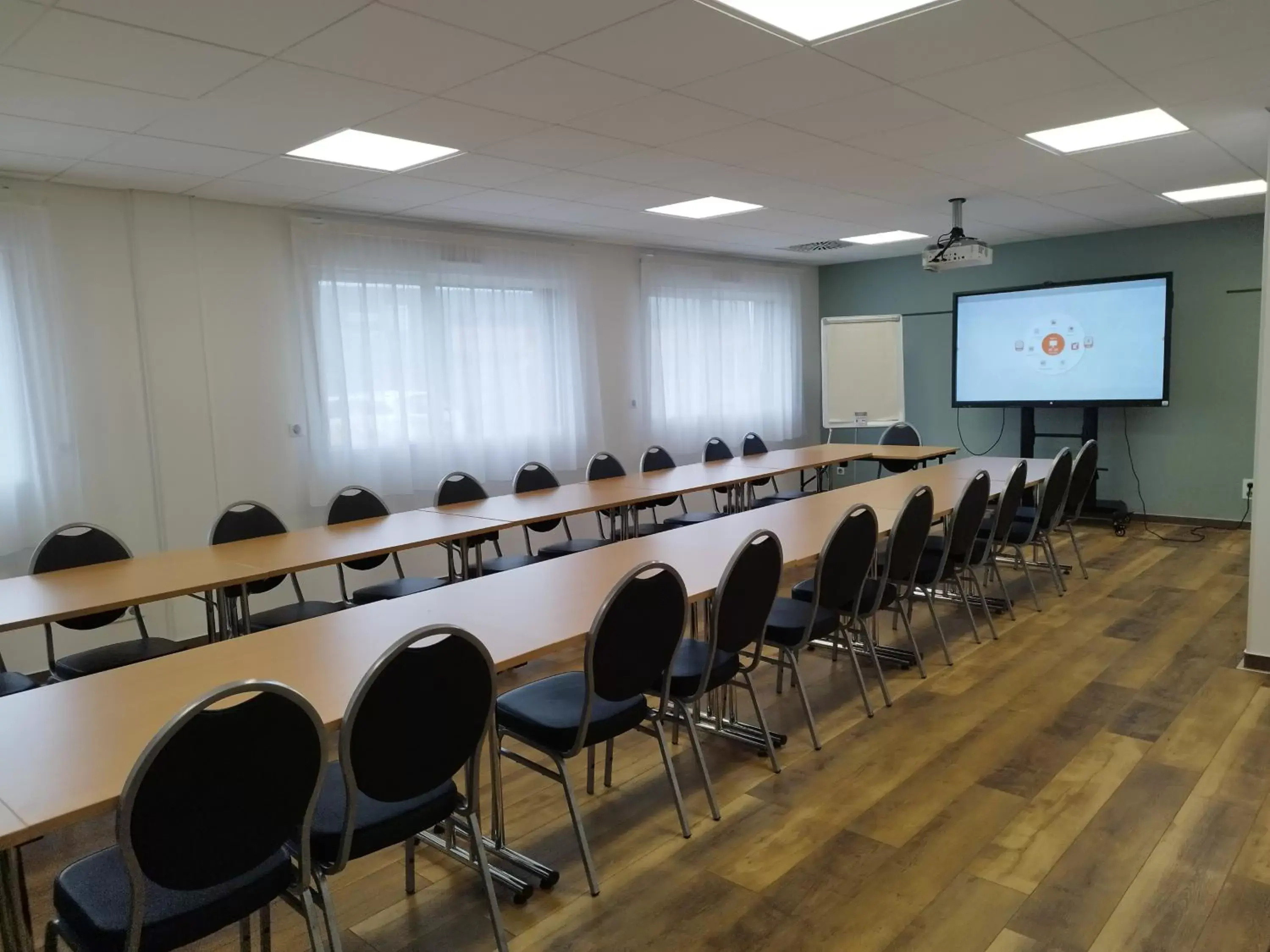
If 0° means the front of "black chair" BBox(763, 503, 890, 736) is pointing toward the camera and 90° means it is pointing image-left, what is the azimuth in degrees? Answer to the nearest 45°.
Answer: approximately 135°

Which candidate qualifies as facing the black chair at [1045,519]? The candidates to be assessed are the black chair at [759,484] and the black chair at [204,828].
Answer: the black chair at [759,484]

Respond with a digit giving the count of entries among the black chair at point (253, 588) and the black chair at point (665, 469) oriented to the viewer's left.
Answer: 0

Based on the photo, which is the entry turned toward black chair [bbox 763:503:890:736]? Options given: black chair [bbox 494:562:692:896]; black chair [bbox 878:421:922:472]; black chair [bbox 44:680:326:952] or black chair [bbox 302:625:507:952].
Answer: black chair [bbox 878:421:922:472]

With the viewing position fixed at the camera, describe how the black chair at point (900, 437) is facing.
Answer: facing the viewer

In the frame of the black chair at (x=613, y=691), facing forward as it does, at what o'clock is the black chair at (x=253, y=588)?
the black chair at (x=253, y=588) is roughly at 12 o'clock from the black chair at (x=613, y=691).

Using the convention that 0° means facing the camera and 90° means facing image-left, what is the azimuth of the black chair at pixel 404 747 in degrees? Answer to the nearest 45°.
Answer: approximately 135°

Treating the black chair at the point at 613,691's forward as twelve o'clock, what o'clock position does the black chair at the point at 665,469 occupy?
the black chair at the point at 665,469 is roughly at 2 o'clock from the black chair at the point at 613,691.

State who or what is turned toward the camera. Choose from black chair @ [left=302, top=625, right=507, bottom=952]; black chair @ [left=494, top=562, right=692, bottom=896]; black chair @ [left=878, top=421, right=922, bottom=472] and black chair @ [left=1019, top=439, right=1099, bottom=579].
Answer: black chair @ [left=878, top=421, right=922, bottom=472]

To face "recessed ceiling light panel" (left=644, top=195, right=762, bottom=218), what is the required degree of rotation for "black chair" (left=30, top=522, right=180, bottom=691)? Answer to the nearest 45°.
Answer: approximately 45° to its left

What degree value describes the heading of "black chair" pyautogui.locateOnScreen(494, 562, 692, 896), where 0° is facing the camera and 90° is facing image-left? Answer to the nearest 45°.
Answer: approximately 135°

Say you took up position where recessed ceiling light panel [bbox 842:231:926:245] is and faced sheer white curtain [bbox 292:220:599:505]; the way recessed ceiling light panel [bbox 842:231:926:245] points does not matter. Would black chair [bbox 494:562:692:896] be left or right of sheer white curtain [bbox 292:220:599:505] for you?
left

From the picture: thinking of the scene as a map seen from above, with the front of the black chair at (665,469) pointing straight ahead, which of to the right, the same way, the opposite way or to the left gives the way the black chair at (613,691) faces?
the opposite way

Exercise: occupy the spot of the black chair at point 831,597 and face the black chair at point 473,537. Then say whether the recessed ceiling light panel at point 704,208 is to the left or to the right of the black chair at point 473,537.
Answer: right

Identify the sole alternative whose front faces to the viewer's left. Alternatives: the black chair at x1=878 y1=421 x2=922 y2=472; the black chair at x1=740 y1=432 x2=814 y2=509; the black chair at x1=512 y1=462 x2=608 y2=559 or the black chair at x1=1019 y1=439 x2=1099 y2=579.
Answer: the black chair at x1=1019 y1=439 x2=1099 y2=579
